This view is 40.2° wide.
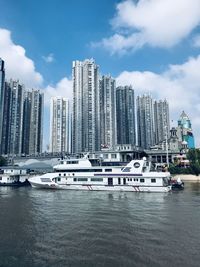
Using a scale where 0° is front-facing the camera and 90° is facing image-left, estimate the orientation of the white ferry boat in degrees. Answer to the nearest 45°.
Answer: approximately 90°
